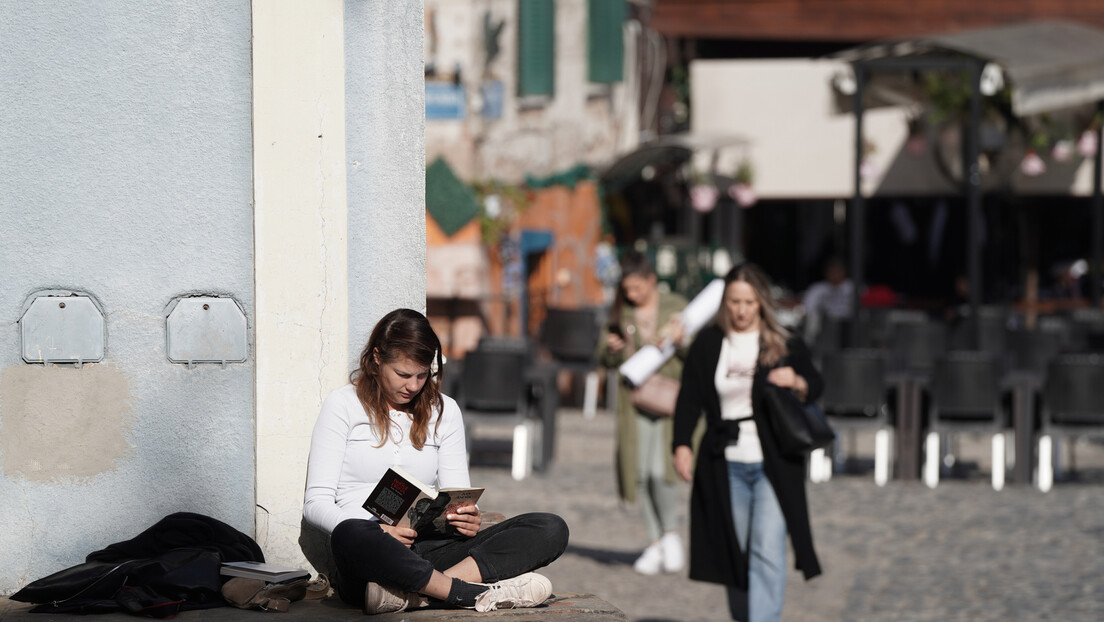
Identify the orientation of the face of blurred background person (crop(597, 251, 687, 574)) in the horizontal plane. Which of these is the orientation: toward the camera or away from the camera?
toward the camera

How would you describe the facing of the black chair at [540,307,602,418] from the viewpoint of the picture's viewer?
facing away from the viewer

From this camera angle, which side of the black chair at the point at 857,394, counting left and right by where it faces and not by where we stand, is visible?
back

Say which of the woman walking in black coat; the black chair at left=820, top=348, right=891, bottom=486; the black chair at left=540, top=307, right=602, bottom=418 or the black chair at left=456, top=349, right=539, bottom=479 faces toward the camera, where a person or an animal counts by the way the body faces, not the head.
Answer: the woman walking in black coat

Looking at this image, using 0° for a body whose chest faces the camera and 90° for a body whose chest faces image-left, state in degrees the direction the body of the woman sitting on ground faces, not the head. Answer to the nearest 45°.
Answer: approximately 315°

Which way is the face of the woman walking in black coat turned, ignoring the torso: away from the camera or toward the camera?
toward the camera

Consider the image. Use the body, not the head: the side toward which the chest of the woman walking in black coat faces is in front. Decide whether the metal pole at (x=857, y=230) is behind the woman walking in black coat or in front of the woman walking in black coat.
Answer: behind

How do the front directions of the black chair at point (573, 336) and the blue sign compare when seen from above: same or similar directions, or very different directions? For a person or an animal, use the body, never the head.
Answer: very different directions

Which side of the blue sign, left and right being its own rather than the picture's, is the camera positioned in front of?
front

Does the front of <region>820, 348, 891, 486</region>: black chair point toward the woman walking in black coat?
no

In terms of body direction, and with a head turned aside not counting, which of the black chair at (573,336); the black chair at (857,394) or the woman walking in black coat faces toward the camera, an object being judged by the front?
the woman walking in black coat
